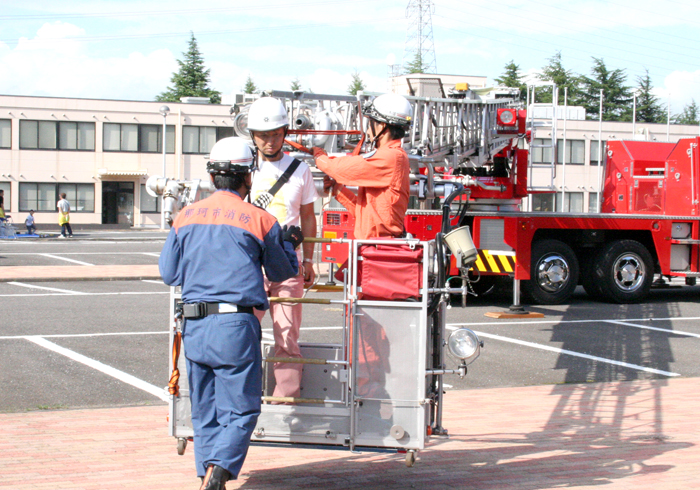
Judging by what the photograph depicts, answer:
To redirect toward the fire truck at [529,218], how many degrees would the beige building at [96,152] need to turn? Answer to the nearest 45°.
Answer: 0° — it already faces it

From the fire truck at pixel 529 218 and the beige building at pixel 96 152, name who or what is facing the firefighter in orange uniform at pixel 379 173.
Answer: the beige building

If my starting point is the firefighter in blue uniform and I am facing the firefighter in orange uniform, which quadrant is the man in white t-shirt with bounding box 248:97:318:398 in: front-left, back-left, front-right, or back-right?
front-left

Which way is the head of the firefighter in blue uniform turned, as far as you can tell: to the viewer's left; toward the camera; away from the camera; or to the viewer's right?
away from the camera

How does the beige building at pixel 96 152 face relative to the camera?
toward the camera

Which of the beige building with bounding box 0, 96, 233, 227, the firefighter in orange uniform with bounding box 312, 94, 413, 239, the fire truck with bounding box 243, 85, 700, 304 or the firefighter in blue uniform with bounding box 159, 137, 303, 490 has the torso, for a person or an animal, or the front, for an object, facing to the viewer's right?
the fire truck

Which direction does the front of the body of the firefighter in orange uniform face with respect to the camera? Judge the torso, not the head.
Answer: to the viewer's left

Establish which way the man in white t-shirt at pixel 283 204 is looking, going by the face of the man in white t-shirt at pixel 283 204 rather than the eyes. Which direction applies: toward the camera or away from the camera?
toward the camera

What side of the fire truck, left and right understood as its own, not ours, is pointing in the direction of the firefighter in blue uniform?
right

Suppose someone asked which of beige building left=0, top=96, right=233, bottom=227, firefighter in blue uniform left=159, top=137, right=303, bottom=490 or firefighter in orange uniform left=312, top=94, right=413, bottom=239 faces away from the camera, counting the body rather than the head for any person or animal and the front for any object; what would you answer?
the firefighter in blue uniform

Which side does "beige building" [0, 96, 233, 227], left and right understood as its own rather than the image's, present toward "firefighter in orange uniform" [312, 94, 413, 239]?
front

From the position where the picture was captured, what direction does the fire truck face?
facing to the right of the viewer

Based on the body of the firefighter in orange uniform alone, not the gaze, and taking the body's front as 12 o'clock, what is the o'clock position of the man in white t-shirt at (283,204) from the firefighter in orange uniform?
The man in white t-shirt is roughly at 11 o'clock from the firefighter in orange uniform.

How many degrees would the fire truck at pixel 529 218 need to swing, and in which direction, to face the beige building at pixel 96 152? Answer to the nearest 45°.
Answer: approximately 135° to its left

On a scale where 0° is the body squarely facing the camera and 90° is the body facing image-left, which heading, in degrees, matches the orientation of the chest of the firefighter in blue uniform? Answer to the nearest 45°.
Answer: approximately 180°

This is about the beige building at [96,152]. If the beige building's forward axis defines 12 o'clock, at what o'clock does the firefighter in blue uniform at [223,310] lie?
The firefighter in blue uniform is roughly at 12 o'clock from the beige building.

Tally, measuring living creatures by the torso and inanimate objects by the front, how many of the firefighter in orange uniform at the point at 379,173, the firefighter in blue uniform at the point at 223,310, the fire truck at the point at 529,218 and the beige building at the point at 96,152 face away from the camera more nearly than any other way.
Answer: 1

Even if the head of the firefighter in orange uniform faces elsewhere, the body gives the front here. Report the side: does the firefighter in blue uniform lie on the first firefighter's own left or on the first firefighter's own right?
on the first firefighter's own left

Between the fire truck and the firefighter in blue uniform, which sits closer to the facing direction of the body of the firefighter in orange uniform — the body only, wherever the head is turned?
the firefighter in blue uniform

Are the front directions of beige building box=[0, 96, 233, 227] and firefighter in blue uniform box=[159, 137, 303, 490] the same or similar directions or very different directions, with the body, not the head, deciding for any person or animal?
very different directions

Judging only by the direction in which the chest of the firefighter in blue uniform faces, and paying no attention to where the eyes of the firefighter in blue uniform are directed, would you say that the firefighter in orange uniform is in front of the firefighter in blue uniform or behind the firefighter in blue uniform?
in front

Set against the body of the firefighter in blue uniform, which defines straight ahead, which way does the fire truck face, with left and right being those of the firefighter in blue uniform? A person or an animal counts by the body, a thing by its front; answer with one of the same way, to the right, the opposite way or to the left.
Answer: to the right
